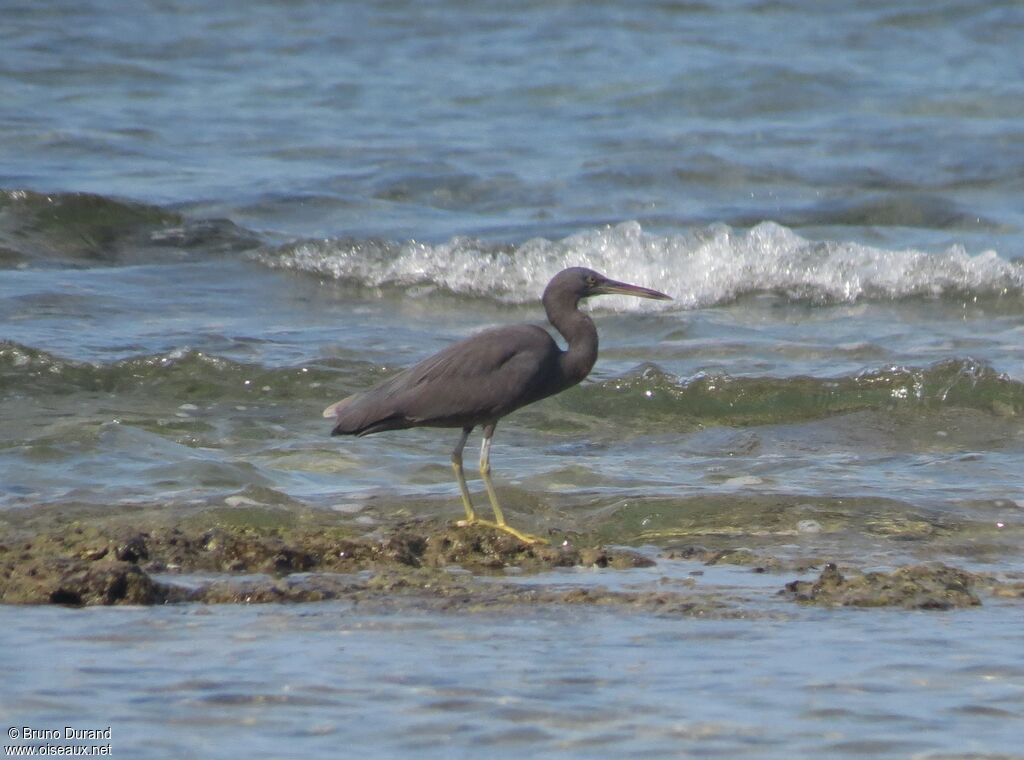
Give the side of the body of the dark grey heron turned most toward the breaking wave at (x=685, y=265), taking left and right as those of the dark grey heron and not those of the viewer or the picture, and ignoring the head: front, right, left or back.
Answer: left

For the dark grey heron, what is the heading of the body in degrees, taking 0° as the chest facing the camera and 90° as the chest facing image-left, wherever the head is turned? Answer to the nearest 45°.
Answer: approximately 270°

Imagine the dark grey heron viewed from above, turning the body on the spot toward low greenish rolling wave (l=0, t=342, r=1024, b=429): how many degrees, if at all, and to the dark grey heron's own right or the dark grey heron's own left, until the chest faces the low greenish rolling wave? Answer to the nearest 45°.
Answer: approximately 90° to the dark grey heron's own left

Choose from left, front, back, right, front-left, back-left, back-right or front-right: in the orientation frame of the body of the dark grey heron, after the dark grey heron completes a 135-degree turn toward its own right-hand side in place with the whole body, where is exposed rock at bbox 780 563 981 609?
left

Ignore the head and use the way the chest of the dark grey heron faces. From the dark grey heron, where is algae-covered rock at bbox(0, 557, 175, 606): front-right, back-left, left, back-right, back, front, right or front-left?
back-right
